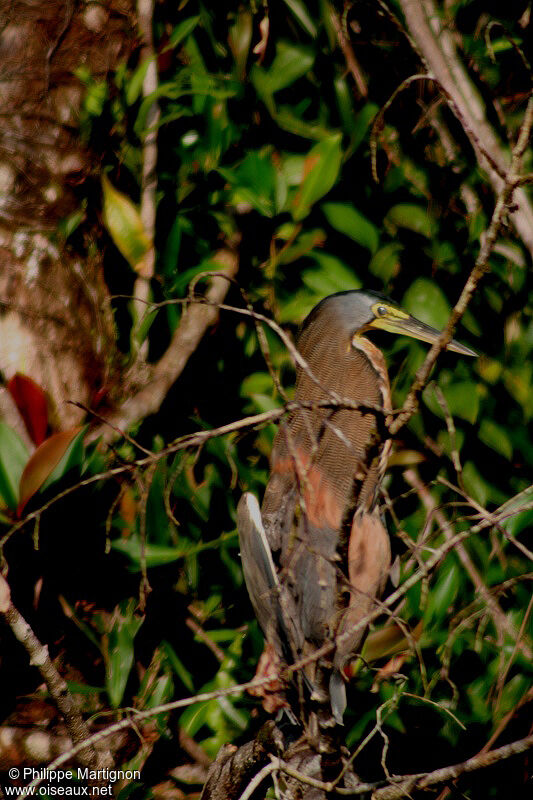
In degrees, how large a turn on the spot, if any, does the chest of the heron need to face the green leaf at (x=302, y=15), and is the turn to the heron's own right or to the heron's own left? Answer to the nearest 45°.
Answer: approximately 90° to the heron's own left

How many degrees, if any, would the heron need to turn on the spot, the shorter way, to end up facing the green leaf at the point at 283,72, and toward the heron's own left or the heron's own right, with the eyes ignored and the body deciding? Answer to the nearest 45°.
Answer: approximately 90° to the heron's own left

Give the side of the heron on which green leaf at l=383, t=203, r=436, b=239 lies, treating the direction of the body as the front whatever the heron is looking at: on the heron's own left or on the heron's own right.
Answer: on the heron's own left
